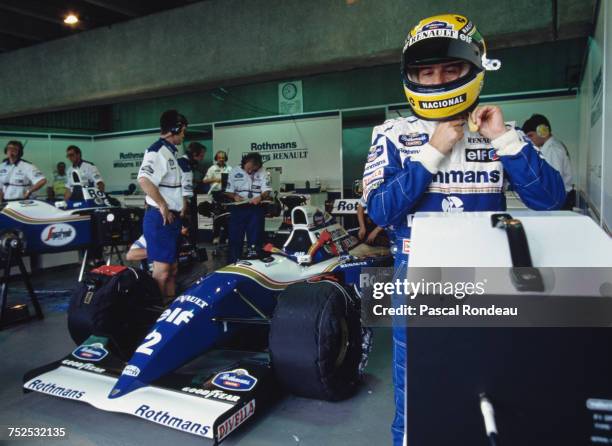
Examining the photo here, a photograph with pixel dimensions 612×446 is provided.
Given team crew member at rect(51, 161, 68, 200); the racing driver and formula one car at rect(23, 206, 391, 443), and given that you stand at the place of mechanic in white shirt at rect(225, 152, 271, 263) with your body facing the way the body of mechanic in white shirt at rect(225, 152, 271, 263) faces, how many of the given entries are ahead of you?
2

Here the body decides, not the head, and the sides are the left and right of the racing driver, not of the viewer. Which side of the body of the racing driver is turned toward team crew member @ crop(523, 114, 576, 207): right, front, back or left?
back

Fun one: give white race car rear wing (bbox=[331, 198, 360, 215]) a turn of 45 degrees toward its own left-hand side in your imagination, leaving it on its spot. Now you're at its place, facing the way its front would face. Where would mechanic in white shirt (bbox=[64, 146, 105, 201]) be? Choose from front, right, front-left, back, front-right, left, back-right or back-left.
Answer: back-right

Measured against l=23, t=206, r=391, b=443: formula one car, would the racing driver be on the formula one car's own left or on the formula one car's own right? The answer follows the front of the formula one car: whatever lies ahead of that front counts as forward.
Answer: on the formula one car's own left

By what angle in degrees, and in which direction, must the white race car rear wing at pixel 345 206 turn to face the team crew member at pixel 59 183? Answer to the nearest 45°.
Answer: approximately 135° to its right

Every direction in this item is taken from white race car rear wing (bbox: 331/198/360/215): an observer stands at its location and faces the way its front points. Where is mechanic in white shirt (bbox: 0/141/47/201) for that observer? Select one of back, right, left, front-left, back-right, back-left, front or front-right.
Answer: right

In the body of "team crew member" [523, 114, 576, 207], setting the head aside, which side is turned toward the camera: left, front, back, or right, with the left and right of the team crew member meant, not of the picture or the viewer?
left

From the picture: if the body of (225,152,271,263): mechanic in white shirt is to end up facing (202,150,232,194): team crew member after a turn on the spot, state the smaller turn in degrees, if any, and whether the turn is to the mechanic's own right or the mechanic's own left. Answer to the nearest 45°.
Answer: approximately 180°

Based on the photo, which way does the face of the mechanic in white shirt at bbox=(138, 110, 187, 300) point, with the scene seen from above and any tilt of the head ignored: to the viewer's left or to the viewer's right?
to the viewer's right

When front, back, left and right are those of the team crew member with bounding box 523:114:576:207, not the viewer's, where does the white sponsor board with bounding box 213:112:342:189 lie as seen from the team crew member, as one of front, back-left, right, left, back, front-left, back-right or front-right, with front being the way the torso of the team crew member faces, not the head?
front-right

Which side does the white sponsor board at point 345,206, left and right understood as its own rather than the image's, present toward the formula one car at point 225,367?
front

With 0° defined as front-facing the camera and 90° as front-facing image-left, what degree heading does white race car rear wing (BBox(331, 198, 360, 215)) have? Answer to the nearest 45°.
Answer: approximately 0°
